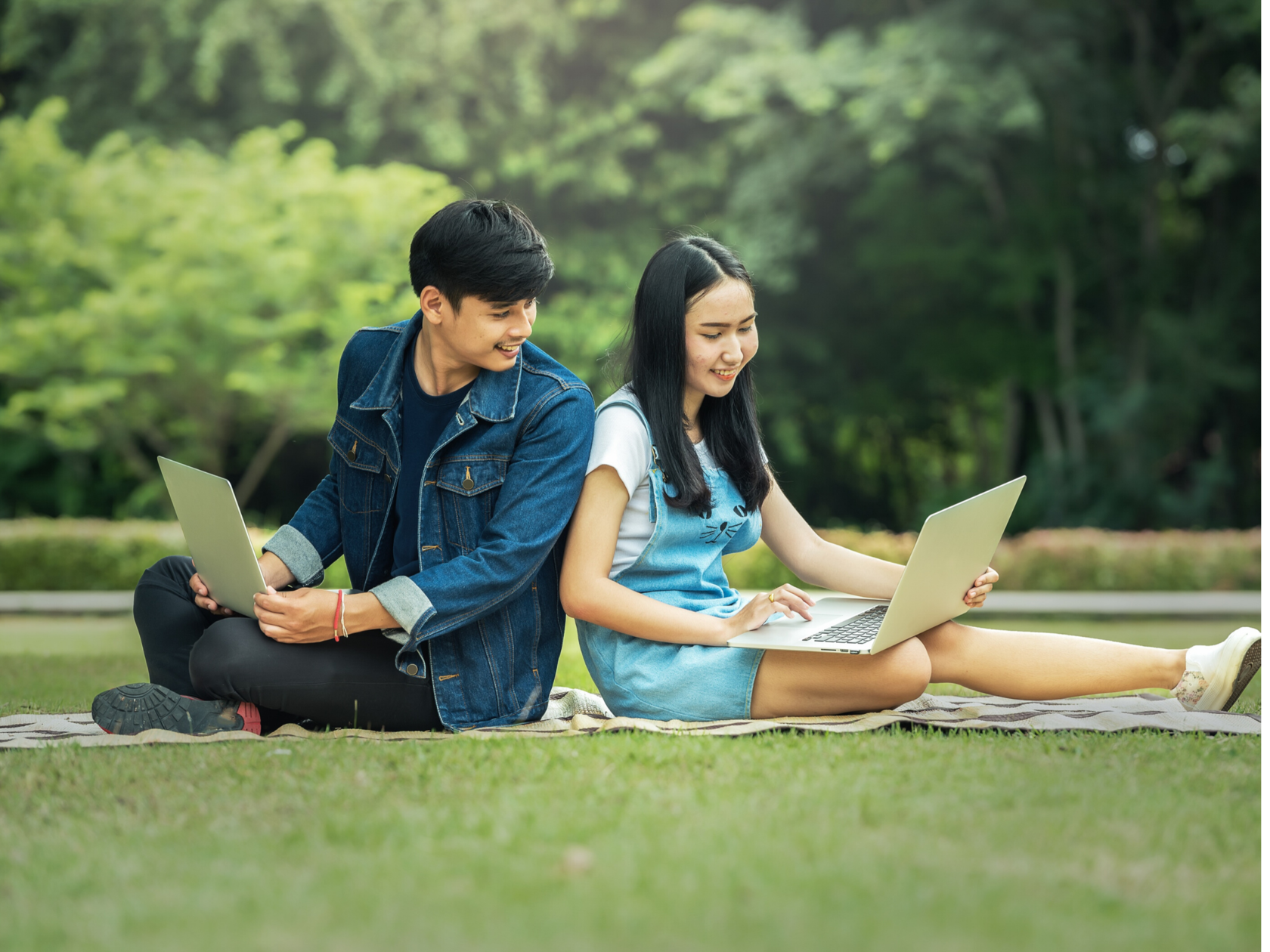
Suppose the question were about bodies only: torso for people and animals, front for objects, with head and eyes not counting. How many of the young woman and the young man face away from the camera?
0

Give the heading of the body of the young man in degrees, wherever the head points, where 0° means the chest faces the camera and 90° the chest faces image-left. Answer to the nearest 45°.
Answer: approximately 45°

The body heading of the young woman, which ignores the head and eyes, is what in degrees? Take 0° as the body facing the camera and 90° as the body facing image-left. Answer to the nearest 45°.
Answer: approximately 315°

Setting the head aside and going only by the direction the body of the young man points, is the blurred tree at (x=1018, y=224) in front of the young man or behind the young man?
behind
